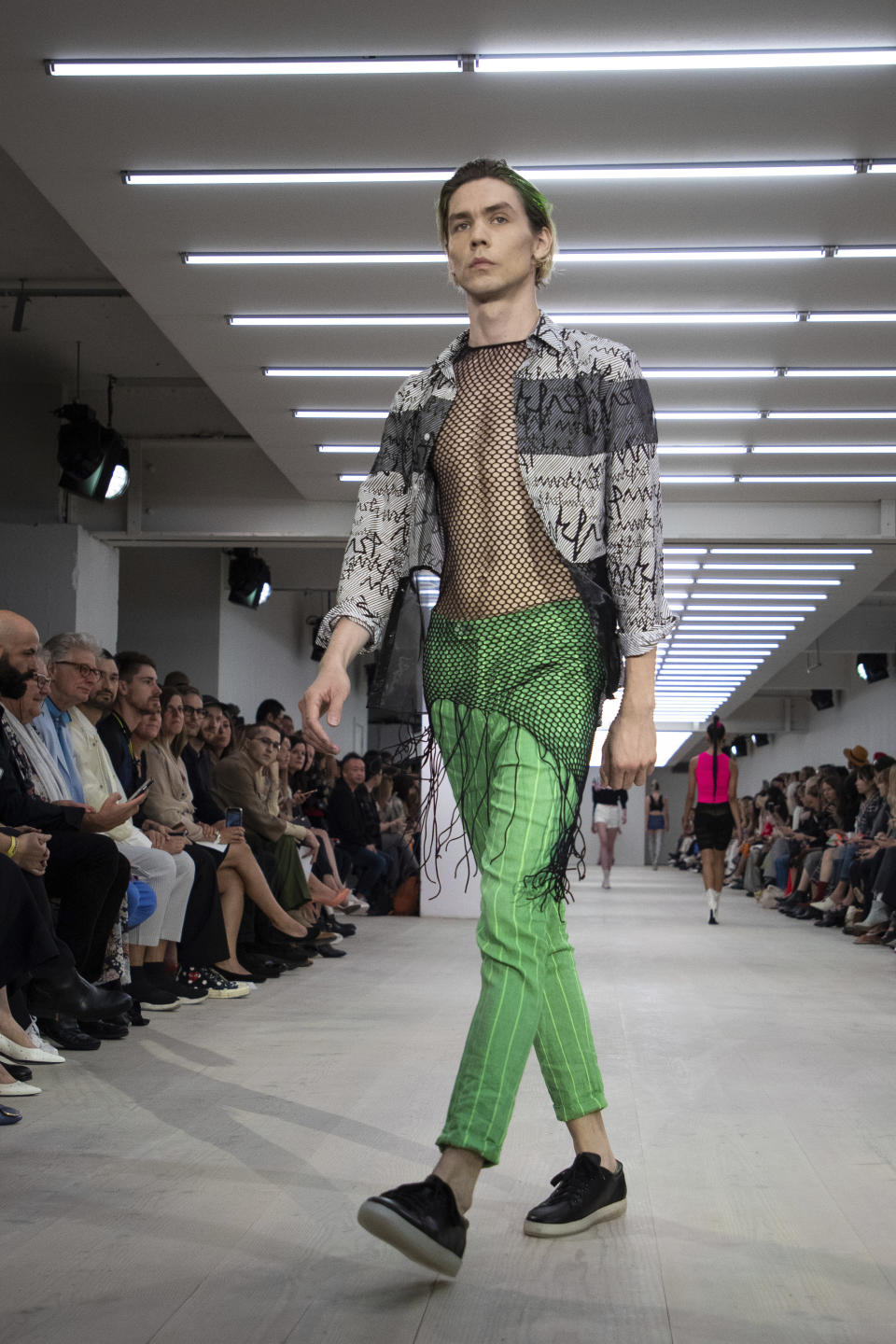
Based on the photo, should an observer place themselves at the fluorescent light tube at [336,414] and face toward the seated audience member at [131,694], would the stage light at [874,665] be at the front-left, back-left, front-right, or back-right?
back-left

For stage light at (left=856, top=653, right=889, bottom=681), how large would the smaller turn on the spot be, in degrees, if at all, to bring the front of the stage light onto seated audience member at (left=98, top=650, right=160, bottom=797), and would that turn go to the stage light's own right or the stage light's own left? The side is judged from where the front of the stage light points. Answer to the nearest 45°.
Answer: approximately 45° to the stage light's own left

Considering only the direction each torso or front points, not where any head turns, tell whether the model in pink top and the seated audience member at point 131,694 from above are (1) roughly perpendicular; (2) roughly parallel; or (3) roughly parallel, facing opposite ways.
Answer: roughly perpendicular

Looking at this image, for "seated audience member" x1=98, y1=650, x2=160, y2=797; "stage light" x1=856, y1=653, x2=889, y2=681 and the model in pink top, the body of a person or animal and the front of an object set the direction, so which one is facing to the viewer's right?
the seated audience member

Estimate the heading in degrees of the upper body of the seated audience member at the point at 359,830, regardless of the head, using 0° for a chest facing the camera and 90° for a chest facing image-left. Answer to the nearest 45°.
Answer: approximately 315°

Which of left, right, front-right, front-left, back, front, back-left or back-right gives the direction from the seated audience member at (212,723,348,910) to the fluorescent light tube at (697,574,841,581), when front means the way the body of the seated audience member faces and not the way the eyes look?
left

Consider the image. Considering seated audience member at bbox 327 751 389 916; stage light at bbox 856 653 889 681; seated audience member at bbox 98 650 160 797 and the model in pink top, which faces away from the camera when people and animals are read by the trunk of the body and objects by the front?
the model in pink top

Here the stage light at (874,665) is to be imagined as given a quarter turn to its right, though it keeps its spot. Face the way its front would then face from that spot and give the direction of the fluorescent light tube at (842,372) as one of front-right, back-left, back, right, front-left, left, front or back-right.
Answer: back-left

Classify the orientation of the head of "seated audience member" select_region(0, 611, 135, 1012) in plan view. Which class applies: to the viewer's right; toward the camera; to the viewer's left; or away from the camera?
to the viewer's right

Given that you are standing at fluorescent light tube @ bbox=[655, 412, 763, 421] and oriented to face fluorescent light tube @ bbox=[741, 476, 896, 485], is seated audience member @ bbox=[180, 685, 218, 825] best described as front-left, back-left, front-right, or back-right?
back-left

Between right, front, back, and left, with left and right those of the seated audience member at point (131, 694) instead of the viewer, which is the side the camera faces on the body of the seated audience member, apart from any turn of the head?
right
